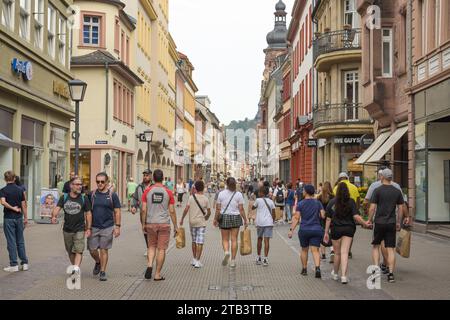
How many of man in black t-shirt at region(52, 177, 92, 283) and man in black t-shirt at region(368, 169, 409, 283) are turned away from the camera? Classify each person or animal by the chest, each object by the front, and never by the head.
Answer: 1

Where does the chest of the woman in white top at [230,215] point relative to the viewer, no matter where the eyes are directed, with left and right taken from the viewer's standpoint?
facing away from the viewer

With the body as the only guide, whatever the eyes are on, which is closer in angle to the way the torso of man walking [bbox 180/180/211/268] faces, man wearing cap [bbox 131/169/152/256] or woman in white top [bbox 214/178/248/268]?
the man wearing cap

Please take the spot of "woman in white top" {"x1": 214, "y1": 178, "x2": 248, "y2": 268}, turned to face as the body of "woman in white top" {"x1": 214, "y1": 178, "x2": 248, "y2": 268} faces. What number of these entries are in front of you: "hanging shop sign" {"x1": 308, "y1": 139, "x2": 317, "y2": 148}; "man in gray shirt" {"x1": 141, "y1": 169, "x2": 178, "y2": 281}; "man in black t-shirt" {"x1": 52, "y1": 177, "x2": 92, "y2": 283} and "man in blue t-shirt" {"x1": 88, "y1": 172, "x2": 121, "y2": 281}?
1

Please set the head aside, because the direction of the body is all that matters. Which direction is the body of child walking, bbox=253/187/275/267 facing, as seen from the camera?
away from the camera

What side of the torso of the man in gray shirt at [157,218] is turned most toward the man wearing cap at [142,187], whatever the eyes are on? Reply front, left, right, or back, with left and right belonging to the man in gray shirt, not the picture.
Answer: front

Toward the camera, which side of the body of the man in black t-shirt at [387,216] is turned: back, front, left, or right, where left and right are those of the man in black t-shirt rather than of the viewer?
back

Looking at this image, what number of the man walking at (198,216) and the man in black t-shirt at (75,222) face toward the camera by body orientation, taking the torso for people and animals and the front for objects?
1

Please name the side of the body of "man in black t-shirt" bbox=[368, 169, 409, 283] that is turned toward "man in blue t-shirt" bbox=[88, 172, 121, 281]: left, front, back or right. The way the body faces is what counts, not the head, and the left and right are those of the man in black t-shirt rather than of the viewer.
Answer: left

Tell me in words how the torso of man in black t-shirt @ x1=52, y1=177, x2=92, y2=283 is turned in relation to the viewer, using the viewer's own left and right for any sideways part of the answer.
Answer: facing the viewer

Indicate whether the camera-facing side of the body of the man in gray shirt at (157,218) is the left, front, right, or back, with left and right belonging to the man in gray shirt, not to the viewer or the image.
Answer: back

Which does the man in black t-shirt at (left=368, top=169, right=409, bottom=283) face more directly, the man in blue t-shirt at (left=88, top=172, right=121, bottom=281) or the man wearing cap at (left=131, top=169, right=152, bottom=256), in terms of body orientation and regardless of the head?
the man wearing cap

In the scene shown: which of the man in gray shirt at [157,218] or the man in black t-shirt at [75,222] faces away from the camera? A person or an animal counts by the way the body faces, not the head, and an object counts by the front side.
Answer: the man in gray shirt

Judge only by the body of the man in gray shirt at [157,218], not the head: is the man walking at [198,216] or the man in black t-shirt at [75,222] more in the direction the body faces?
the man walking

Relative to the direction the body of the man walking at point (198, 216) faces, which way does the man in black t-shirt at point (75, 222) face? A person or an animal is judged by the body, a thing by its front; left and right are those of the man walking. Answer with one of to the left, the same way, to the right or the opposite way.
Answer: the opposite way
